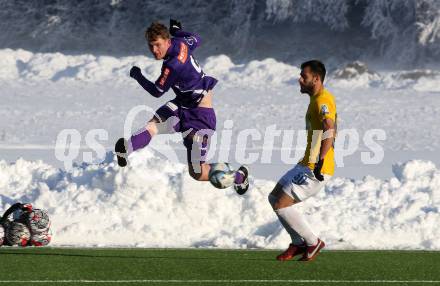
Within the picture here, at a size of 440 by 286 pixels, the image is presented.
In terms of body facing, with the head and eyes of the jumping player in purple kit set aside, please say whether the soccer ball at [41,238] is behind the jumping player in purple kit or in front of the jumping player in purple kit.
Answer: in front

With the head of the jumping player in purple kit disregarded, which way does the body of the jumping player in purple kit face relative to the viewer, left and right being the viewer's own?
facing away from the viewer and to the left of the viewer

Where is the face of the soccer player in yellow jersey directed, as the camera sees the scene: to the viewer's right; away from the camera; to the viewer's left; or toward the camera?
to the viewer's left

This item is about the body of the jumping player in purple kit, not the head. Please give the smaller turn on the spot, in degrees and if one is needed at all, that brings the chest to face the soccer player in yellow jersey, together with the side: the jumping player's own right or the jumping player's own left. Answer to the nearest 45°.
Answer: approximately 180°

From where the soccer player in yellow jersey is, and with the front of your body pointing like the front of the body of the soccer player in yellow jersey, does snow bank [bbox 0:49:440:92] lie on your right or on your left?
on your right

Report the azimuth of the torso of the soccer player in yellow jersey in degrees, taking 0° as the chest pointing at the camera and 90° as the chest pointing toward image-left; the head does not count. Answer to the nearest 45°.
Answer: approximately 90°

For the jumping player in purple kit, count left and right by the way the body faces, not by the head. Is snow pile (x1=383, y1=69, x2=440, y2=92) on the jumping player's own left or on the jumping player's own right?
on the jumping player's own right

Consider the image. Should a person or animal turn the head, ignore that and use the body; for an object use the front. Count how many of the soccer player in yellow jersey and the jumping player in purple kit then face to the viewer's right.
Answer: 0
